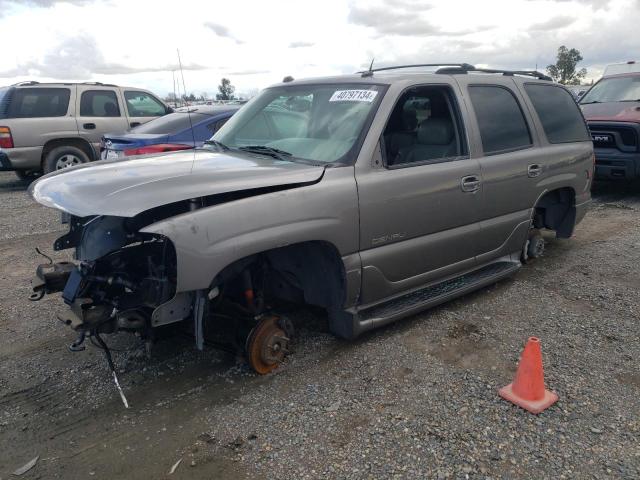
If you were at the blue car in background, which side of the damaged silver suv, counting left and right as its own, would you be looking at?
right

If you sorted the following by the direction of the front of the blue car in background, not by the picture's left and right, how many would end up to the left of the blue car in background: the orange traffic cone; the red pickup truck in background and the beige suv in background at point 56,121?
1

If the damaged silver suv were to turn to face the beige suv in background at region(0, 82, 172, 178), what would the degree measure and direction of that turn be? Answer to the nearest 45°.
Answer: approximately 90° to its right

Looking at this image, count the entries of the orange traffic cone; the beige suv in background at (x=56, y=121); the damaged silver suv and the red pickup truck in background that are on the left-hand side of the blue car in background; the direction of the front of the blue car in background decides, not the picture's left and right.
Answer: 1

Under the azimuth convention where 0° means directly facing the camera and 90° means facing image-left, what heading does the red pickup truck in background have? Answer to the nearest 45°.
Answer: approximately 45°

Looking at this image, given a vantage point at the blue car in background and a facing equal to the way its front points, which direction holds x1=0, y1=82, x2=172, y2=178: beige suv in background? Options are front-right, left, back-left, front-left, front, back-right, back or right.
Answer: left

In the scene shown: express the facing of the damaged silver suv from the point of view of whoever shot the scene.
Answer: facing the viewer and to the left of the viewer

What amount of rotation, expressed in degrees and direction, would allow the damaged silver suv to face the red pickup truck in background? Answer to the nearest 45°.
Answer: approximately 180°

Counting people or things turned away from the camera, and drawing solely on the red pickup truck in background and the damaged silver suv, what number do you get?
0

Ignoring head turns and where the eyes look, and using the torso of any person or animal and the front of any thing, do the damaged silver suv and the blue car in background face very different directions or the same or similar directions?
very different directions

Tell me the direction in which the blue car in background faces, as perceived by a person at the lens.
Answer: facing away from the viewer and to the right of the viewer

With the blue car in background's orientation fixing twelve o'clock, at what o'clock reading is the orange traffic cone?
The orange traffic cone is roughly at 4 o'clock from the blue car in background.
